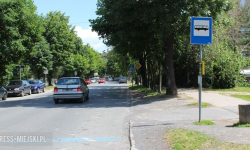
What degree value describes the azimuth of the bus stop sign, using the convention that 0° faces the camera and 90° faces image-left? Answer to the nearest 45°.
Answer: approximately 0°

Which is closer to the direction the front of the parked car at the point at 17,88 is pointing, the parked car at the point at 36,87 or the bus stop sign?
the bus stop sign

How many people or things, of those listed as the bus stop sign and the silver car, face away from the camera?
1

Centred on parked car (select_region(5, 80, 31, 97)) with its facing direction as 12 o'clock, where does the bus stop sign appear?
The bus stop sign is roughly at 10 o'clock from the parked car.

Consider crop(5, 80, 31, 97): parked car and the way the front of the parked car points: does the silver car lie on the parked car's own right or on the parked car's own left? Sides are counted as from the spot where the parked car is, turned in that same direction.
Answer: on the parked car's own left

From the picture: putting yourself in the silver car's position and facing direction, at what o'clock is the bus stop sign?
The bus stop sign is roughly at 5 o'clock from the silver car.

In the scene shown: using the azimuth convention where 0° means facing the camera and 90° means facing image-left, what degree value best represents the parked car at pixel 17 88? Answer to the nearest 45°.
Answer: approximately 45°

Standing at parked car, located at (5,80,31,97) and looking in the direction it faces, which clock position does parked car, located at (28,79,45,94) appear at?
parked car, located at (28,79,45,94) is roughly at 5 o'clock from parked car, located at (5,80,31,97).

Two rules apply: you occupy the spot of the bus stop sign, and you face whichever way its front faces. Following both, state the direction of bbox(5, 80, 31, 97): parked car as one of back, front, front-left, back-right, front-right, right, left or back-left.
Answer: back-right

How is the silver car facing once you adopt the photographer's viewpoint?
facing away from the viewer

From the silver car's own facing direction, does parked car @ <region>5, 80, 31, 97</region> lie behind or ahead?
ahead
